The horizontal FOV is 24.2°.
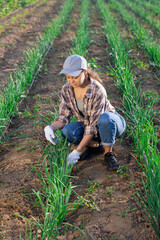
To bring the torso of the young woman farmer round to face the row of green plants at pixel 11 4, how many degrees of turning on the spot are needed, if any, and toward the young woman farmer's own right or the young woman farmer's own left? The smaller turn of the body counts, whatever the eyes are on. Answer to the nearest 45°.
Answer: approximately 135° to the young woman farmer's own right

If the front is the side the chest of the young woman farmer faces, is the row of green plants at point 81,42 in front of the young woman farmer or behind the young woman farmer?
behind

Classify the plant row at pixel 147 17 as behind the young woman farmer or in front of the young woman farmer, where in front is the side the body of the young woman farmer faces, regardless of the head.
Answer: behind

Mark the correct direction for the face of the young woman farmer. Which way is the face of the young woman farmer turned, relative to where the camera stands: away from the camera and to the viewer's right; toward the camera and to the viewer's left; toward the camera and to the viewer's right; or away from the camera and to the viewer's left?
toward the camera and to the viewer's left
